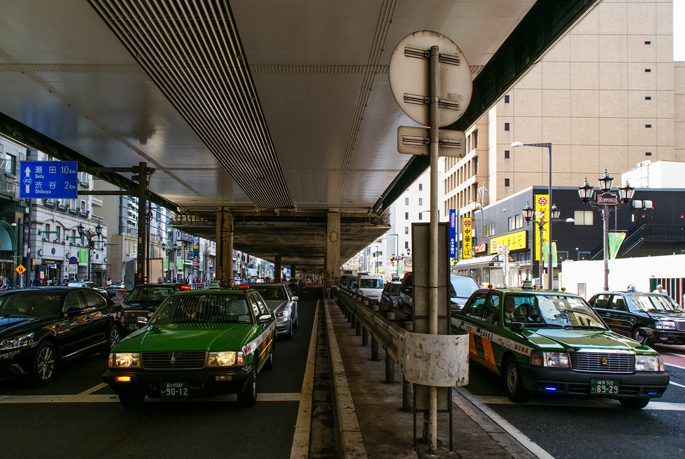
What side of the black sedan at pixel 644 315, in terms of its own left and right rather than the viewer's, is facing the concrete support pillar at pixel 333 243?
back

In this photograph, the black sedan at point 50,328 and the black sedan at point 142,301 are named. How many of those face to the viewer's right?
0

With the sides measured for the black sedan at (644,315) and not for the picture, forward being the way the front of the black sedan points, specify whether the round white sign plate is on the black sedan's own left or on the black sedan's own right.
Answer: on the black sedan's own right

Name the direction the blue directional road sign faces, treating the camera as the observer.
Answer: facing the viewer

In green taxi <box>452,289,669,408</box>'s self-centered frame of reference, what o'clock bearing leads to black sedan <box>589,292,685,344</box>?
The black sedan is roughly at 8 o'clock from the green taxi.

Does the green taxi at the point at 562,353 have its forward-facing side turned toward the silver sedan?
no

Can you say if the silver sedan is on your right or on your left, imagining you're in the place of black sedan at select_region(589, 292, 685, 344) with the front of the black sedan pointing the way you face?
on your right

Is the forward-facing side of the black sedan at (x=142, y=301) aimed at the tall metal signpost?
no

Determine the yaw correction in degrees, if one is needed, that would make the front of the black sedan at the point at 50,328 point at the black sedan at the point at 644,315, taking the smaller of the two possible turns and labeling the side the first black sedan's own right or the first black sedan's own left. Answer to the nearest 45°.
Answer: approximately 135° to the first black sedan's own left

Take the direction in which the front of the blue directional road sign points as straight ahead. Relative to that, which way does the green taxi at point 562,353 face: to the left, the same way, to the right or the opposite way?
the same way

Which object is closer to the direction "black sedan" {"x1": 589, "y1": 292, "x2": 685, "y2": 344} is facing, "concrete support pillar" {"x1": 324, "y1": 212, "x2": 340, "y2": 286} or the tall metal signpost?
the tall metal signpost

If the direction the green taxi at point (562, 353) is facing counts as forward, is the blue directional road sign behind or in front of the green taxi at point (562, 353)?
behind

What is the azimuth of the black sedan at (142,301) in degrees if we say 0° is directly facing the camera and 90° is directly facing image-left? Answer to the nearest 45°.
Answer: approximately 45°

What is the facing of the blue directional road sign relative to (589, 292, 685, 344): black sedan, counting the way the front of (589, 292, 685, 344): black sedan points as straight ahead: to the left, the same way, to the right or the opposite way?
the same way
